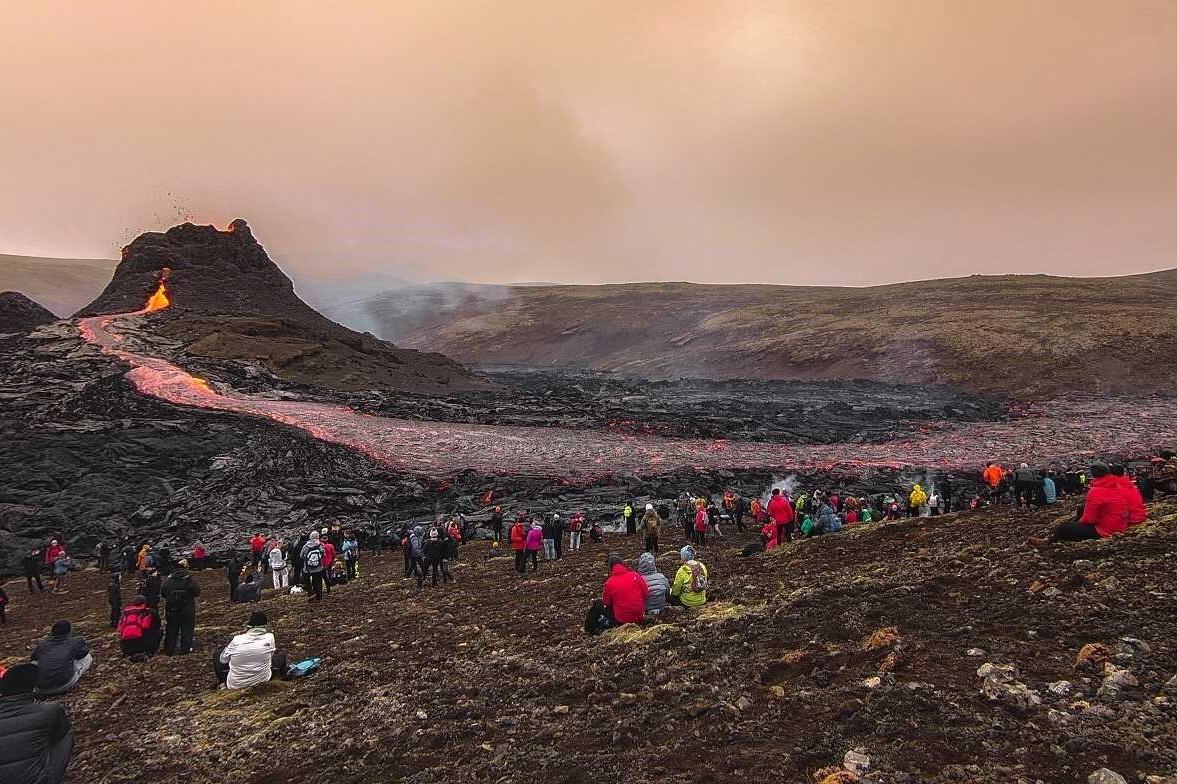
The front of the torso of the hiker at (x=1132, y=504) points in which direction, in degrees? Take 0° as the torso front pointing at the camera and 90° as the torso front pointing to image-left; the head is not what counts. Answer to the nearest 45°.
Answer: approximately 135°

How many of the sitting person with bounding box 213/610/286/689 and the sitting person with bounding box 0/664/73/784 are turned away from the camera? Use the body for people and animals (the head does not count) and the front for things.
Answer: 2

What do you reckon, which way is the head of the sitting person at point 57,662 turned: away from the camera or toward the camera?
away from the camera

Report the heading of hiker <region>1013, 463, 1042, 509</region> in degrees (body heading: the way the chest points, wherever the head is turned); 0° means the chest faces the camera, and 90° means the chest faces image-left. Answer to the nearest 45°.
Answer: approximately 180°

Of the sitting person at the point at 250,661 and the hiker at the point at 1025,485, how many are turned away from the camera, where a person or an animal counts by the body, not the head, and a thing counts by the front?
2

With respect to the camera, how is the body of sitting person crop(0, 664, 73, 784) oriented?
away from the camera

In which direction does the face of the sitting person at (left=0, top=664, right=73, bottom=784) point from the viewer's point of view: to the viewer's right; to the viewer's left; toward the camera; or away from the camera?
away from the camera

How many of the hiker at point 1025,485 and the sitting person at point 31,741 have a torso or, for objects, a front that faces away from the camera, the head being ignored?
2

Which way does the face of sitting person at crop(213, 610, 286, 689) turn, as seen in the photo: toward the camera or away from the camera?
away from the camera

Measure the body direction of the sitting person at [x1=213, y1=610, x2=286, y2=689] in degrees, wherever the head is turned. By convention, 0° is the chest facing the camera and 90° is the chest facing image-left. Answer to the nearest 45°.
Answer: approximately 180°

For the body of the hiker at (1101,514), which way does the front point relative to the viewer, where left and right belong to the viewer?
facing away from the viewer and to the left of the viewer

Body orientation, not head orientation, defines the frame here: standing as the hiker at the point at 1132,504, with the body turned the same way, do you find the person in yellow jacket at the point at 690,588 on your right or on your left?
on your left

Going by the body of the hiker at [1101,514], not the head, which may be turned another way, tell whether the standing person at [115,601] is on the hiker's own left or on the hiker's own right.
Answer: on the hiker's own left

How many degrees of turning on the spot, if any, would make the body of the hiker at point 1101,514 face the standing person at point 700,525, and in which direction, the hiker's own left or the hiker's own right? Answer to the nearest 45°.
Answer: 0° — they already face them
